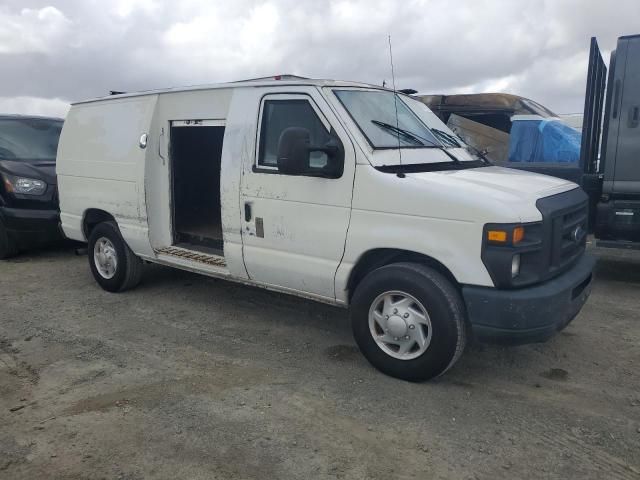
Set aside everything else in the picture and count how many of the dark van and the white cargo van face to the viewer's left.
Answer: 0

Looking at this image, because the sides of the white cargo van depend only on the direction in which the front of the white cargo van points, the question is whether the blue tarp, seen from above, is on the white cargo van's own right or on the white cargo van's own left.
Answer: on the white cargo van's own left

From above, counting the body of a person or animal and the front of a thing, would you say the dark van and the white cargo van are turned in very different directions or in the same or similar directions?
same or similar directions

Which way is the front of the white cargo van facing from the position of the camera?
facing the viewer and to the right of the viewer

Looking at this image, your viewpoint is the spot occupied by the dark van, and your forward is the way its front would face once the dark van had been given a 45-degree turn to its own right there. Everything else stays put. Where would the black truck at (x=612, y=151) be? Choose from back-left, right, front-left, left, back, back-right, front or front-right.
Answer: front-left

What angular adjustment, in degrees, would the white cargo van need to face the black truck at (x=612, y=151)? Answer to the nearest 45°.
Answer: approximately 90° to its left

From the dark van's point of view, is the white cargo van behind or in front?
in front

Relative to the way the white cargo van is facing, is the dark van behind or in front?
behind
